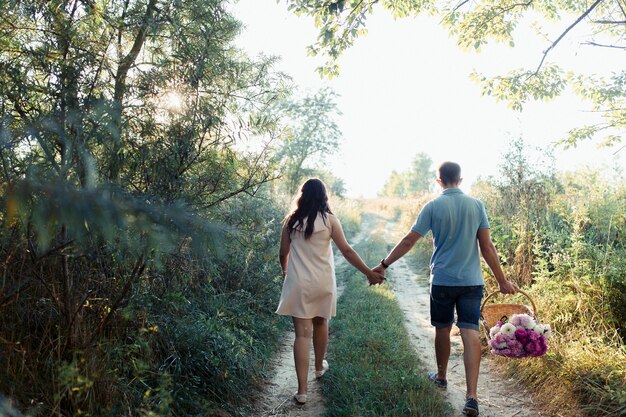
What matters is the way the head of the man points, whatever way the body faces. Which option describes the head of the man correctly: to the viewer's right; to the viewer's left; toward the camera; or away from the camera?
away from the camera

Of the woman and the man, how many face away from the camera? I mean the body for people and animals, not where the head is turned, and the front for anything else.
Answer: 2

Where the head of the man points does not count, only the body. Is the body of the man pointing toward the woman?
no

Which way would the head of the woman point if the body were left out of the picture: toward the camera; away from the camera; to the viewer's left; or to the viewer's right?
away from the camera

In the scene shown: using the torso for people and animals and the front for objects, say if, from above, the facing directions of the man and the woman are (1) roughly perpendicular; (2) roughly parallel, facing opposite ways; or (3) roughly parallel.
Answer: roughly parallel

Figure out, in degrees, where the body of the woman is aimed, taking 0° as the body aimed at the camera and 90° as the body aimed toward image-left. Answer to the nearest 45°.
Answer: approximately 180°

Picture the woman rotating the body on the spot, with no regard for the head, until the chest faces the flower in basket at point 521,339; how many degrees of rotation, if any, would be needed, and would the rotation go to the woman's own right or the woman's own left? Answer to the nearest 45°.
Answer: approximately 90° to the woman's own right

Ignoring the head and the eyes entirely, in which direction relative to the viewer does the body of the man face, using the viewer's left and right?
facing away from the viewer

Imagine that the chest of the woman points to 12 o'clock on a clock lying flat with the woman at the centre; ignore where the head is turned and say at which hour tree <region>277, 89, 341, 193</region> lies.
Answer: The tree is roughly at 12 o'clock from the woman.

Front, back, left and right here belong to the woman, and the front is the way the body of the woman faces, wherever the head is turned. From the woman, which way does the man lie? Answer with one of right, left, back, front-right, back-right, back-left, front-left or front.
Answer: right
